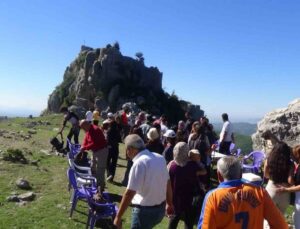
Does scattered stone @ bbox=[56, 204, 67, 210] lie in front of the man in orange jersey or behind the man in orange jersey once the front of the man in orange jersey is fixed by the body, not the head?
in front

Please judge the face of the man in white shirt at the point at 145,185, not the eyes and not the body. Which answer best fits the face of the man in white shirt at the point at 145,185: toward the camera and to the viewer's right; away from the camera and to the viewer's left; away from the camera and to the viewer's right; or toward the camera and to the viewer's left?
away from the camera and to the viewer's left

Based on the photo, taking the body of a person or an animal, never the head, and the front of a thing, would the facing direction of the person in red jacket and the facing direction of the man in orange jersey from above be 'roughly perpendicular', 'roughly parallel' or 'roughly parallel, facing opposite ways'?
roughly perpendicular

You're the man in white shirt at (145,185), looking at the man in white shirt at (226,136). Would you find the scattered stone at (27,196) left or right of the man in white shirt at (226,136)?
left

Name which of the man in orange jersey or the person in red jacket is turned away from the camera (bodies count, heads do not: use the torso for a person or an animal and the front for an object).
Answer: the man in orange jersey

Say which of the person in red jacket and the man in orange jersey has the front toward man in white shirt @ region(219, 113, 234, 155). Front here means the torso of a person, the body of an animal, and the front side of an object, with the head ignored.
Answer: the man in orange jersey

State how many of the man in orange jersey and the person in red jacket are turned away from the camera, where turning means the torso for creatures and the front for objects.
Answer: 1

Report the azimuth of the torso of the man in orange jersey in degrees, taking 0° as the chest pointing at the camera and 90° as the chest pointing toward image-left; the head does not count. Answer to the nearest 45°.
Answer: approximately 180°

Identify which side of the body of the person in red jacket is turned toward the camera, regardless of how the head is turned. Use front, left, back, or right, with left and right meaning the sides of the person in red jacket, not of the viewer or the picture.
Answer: left

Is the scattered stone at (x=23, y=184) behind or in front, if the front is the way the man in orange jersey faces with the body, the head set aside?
in front

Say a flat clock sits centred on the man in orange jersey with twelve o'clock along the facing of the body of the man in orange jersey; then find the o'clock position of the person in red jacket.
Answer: The person in red jacket is roughly at 11 o'clock from the man in orange jersey.

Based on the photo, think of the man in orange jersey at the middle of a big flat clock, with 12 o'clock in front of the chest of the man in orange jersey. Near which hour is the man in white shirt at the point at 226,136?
The man in white shirt is roughly at 12 o'clock from the man in orange jersey.
